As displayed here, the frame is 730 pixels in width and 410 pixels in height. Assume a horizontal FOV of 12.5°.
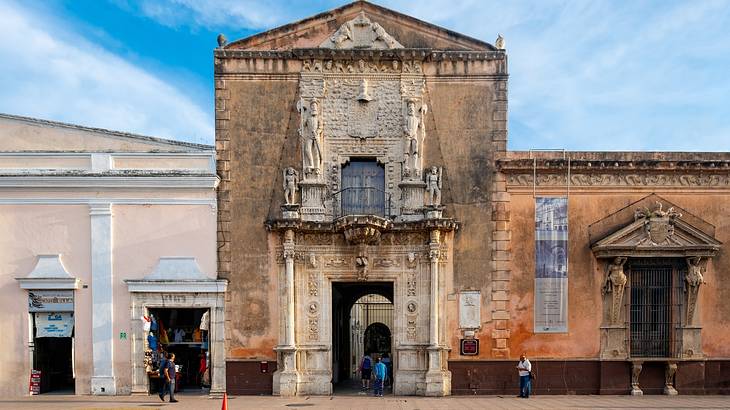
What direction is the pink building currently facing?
toward the camera

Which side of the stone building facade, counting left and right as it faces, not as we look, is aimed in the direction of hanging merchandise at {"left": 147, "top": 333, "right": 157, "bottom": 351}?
right

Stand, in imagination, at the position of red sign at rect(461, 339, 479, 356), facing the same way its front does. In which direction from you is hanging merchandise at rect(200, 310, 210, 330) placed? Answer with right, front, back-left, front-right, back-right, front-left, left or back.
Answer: right

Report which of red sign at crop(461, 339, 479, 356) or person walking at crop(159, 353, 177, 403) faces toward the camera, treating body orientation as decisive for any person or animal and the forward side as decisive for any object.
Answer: the red sign

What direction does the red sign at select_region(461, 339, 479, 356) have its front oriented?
toward the camera

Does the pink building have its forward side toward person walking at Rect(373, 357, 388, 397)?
no

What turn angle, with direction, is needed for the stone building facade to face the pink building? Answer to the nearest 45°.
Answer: approximately 90° to its right

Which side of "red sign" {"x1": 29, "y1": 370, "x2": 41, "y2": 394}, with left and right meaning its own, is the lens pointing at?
front

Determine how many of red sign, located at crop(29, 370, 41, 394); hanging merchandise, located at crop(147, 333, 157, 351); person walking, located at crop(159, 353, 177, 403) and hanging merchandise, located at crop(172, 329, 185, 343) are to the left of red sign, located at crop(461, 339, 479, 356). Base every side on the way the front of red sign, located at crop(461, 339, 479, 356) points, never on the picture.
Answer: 0

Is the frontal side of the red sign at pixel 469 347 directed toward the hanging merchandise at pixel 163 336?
no
